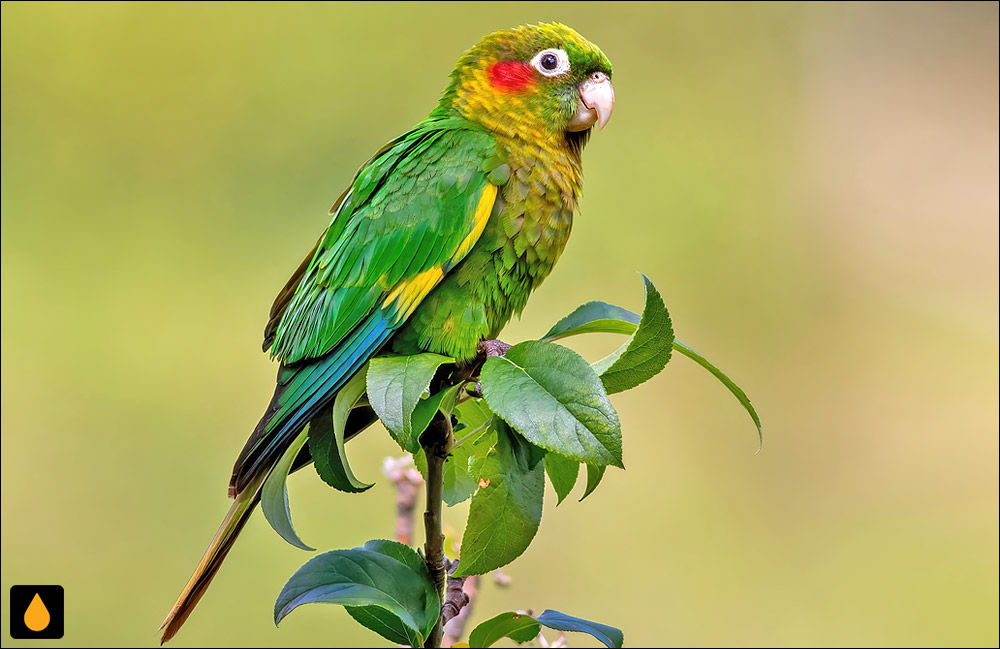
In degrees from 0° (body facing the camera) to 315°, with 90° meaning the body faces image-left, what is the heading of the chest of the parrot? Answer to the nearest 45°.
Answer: approximately 270°
